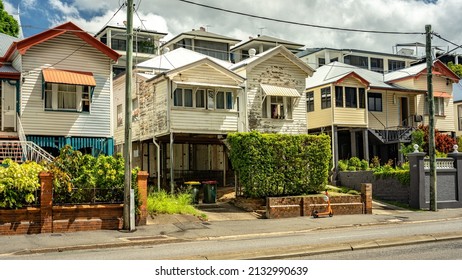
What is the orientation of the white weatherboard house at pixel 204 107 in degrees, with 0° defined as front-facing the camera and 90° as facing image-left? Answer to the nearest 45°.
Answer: approximately 315°

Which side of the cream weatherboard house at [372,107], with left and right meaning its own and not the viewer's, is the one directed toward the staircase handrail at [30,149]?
right

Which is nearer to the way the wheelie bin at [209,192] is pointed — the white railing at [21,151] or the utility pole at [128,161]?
the utility pole

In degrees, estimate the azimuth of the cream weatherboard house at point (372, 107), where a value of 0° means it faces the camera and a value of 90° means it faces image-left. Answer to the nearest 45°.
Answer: approximately 315°

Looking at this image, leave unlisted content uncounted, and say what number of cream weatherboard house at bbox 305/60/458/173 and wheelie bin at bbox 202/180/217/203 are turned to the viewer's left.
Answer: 0

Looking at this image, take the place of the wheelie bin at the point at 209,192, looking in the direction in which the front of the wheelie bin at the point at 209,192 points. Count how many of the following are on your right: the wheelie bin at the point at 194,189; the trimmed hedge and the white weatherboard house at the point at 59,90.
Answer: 2

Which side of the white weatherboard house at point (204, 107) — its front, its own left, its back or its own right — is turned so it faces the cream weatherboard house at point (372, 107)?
left

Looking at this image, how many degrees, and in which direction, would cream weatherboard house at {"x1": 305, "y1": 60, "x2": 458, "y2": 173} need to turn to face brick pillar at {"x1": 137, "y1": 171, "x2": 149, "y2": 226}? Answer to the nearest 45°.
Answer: approximately 45° to its right

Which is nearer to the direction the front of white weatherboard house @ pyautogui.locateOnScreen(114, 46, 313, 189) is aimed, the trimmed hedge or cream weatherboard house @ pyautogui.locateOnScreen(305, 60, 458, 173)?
the trimmed hedge

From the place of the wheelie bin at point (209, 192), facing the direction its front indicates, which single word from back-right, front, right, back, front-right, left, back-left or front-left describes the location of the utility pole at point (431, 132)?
left

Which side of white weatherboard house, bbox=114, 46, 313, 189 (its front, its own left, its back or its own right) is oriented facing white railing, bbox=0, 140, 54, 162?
right

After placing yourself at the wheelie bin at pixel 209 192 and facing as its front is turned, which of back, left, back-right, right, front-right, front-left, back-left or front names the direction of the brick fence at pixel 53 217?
front-right

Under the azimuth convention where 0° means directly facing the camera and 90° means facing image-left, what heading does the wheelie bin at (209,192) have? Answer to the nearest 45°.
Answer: approximately 0°

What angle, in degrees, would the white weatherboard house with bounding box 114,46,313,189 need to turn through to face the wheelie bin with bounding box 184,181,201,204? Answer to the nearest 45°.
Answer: approximately 45° to its right

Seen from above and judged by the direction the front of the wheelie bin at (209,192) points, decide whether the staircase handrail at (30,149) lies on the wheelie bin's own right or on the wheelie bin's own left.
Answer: on the wheelie bin's own right

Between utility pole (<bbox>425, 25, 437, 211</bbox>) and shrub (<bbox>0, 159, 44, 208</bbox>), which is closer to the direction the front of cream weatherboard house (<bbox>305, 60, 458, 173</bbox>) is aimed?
the utility pole

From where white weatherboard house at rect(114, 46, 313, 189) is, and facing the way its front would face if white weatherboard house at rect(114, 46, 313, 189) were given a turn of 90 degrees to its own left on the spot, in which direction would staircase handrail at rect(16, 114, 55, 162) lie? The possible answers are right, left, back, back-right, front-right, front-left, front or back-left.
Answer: back
